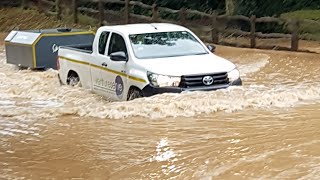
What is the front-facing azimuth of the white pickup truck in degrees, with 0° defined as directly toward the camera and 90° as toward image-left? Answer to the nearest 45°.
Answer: approximately 315°

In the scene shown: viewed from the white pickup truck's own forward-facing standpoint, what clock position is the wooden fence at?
The wooden fence is roughly at 8 o'clock from the white pickup truck.

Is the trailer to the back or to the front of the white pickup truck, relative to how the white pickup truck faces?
to the back

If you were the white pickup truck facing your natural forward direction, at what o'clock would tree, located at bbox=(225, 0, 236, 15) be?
The tree is roughly at 8 o'clock from the white pickup truck.
